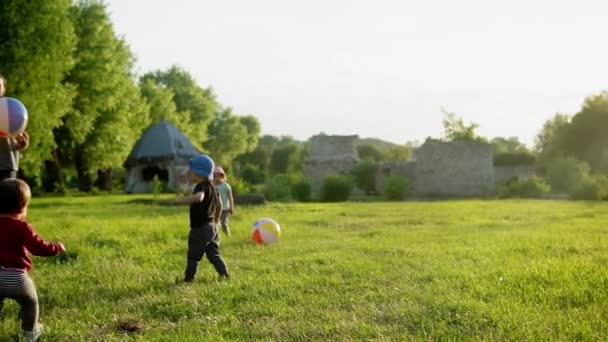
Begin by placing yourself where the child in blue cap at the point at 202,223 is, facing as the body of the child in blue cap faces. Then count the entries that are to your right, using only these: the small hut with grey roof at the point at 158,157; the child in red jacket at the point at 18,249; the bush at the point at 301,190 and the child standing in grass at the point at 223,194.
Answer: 3

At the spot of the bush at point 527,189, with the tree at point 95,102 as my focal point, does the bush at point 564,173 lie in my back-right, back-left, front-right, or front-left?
back-right

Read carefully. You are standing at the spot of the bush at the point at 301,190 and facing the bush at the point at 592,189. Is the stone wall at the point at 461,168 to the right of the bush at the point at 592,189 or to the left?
left

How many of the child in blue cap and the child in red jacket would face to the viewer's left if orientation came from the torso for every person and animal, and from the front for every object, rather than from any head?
1

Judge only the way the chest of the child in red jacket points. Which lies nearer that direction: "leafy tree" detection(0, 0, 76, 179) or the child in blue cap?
the child in blue cap

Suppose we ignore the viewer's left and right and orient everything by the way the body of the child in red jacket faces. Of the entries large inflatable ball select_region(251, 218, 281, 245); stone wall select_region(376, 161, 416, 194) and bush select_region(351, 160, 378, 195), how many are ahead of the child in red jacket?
3

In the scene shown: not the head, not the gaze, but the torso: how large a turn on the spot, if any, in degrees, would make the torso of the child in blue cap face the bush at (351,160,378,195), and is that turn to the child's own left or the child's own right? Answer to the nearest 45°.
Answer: approximately 90° to the child's own right

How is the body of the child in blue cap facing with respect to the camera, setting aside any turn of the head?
to the viewer's left

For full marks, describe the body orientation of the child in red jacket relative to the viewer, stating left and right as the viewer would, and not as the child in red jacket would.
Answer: facing away from the viewer and to the right of the viewer

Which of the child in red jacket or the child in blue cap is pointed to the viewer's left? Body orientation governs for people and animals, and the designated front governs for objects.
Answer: the child in blue cap

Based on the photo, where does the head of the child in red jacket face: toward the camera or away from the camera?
away from the camera
